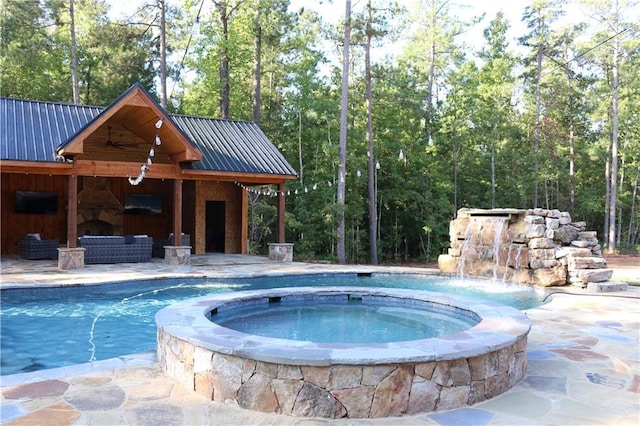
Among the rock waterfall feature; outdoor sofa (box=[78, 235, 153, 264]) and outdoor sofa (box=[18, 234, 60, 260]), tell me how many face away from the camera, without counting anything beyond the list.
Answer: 2

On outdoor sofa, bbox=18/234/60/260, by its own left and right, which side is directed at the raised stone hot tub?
back

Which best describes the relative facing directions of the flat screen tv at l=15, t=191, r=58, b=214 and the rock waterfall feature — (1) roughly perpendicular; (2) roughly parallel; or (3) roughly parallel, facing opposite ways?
roughly perpendicular

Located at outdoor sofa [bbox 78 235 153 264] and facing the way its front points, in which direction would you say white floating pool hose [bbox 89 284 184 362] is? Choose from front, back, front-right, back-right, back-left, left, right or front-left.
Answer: back

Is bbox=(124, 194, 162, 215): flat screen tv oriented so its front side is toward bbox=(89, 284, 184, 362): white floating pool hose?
yes

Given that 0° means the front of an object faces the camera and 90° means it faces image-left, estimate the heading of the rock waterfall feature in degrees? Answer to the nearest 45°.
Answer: approximately 45°

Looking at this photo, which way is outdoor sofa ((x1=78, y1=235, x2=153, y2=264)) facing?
away from the camera
